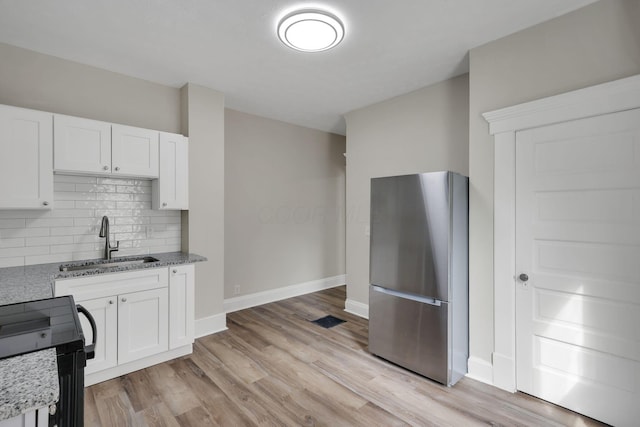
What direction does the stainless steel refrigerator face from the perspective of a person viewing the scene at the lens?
facing the viewer and to the left of the viewer

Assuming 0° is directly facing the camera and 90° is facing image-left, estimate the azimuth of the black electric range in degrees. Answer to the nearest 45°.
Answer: approximately 270°

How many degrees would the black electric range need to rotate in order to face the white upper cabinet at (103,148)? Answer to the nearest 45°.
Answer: approximately 90° to its left

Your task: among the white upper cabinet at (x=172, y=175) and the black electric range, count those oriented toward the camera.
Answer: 1

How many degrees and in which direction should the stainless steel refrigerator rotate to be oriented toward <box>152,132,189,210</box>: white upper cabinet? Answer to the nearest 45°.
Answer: approximately 45° to its right

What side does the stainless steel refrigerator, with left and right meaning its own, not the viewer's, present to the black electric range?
front

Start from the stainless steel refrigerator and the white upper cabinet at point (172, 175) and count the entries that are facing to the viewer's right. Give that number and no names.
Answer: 0

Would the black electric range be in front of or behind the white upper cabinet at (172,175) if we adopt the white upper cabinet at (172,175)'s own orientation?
in front

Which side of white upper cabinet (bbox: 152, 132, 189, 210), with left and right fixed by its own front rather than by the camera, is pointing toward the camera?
front

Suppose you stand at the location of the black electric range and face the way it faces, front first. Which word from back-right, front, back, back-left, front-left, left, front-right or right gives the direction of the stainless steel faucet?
left

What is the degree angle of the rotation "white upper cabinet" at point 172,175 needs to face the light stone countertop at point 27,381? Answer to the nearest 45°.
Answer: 0° — it already faces it

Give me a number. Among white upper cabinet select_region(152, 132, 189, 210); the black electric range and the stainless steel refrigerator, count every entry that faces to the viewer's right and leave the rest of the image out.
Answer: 1

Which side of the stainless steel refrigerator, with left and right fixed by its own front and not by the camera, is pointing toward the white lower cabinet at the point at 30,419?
front
